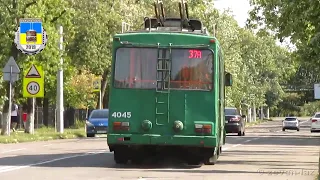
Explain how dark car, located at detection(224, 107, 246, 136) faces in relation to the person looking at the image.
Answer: facing away from the viewer

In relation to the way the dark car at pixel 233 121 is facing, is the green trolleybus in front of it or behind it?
behind
